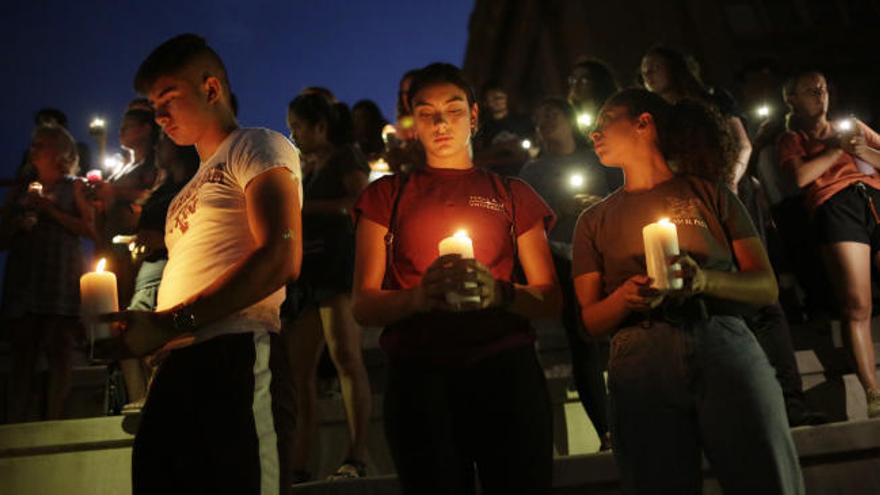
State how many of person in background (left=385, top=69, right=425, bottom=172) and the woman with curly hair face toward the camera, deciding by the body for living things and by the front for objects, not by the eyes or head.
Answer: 2

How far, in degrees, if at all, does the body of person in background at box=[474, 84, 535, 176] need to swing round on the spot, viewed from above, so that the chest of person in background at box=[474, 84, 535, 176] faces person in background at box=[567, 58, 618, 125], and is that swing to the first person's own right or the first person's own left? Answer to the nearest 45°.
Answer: approximately 45° to the first person's own left

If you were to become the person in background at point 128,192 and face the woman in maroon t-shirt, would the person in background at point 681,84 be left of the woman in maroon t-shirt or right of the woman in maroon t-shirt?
left

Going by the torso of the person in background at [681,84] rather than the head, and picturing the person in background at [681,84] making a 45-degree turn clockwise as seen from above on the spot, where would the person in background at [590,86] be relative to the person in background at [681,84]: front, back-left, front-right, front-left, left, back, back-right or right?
front-right

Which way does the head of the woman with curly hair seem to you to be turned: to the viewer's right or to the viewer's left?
to the viewer's left

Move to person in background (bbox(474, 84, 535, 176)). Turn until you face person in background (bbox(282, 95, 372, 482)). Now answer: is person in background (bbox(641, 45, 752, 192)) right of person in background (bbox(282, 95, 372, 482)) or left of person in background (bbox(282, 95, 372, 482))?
left
